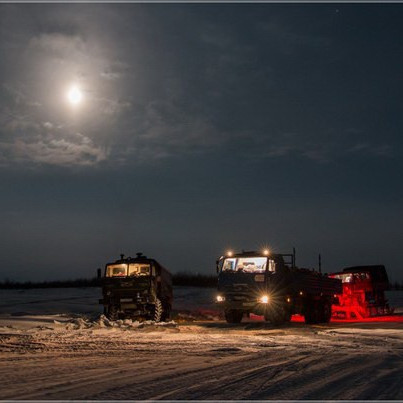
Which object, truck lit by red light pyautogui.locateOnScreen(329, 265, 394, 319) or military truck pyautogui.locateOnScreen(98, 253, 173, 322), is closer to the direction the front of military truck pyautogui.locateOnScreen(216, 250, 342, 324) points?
the military truck

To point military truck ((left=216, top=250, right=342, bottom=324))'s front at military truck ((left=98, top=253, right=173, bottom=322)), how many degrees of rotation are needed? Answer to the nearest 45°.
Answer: approximately 45° to its right

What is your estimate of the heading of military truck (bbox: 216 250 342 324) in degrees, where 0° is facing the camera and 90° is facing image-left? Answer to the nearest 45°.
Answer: approximately 45°

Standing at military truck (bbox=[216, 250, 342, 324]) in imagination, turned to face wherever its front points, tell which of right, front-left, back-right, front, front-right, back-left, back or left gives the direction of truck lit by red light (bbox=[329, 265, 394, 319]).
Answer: back
